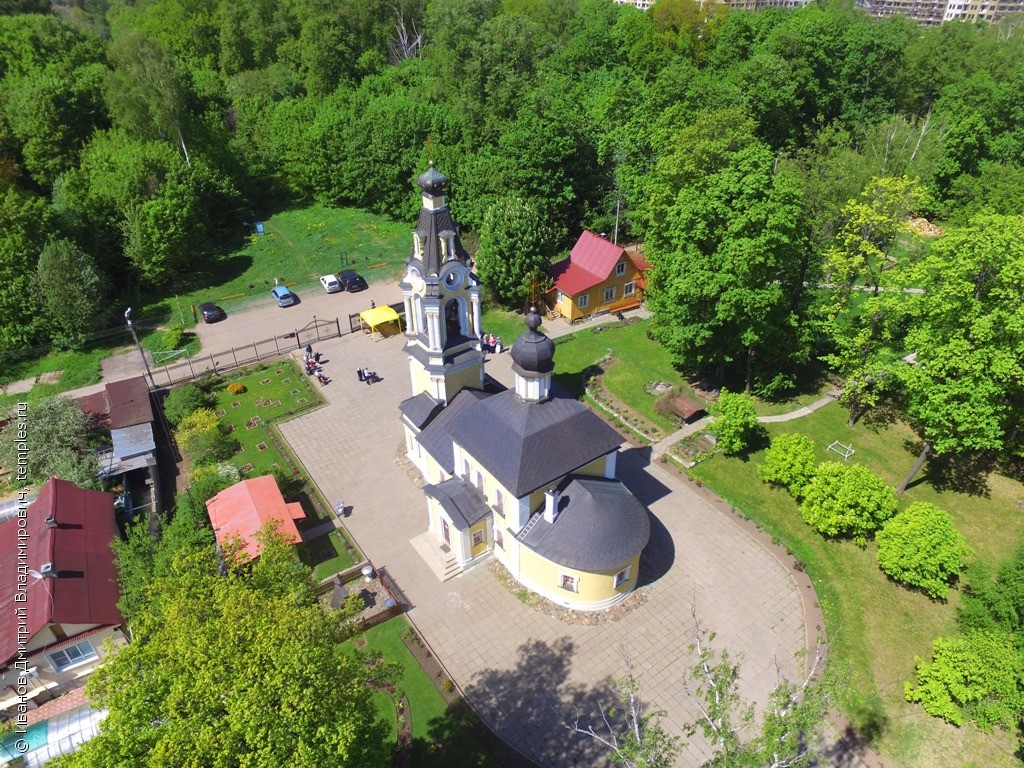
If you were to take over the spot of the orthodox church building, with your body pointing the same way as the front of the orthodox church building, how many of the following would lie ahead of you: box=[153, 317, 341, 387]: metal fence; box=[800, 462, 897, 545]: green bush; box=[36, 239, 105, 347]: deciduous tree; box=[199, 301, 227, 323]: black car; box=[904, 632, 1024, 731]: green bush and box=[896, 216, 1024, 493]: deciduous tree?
3

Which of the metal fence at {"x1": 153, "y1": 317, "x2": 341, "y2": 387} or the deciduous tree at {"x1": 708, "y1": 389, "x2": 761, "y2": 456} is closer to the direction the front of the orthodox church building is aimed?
the metal fence

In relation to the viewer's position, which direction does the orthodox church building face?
facing away from the viewer and to the left of the viewer

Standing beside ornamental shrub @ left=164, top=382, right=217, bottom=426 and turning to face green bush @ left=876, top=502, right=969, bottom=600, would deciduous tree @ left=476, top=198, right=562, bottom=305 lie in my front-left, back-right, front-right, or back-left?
front-left

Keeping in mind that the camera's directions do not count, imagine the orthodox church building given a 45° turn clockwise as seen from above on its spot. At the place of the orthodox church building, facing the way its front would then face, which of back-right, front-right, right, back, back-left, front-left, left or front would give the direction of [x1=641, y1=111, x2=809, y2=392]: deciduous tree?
front-right

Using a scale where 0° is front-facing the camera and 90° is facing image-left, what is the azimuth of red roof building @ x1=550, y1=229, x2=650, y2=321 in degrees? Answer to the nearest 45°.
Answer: approximately 315°

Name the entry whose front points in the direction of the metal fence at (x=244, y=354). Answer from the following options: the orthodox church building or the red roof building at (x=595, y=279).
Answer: the orthodox church building

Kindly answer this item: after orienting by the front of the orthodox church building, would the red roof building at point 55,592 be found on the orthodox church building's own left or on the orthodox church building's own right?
on the orthodox church building's own left

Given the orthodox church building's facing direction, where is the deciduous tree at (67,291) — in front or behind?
in front

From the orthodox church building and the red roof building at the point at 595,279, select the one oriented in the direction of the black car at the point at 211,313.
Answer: the orthodox church building

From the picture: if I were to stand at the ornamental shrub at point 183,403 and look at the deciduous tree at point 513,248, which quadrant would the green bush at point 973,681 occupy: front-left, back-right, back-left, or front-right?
front-right

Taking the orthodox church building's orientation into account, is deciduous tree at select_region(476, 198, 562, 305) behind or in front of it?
in front

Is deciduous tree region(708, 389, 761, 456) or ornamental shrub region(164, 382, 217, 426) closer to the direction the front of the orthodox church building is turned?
the ornamental shrub

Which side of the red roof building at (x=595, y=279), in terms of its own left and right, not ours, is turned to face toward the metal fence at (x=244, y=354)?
right

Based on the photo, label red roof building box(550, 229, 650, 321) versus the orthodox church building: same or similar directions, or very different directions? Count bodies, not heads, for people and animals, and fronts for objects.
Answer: very different directions

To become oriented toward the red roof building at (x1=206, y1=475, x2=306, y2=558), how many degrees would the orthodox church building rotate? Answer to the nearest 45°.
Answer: approximately 45° to its left

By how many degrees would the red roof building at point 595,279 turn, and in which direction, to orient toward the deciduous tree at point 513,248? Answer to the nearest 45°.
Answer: approximately 135° to its right
